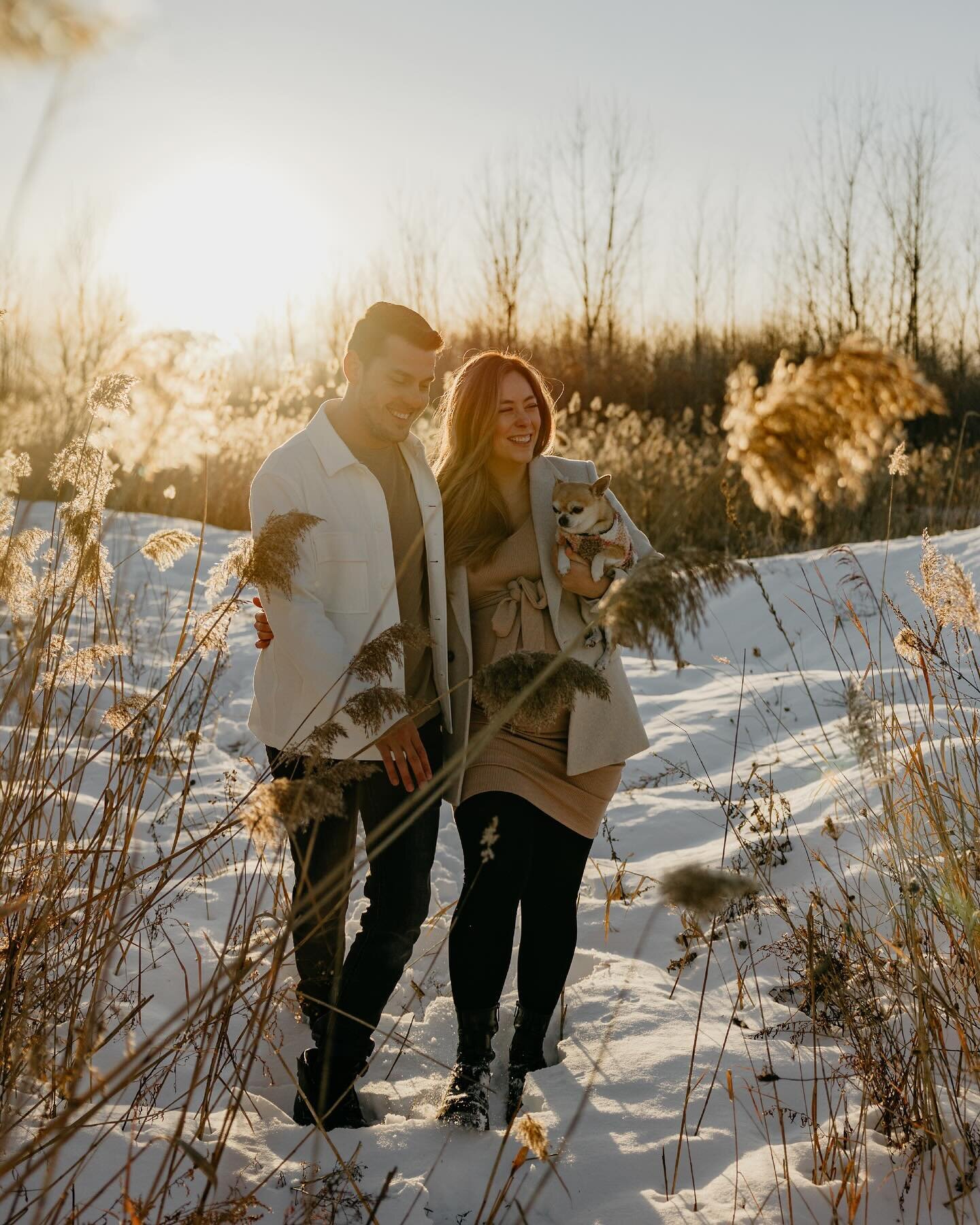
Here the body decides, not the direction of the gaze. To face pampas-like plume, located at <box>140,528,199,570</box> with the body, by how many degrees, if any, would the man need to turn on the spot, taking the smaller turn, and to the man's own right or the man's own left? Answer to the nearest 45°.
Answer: approximately 90° to the man's own right

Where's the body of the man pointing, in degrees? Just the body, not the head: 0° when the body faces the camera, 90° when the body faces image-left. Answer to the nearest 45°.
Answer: approximately 315°

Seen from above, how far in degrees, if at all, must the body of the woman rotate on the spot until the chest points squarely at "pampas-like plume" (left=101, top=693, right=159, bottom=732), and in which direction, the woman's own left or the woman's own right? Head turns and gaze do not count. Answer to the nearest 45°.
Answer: approximately 45° to the woman's own right

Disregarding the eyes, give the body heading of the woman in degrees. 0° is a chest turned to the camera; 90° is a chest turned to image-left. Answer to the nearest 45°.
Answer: approximately 0°

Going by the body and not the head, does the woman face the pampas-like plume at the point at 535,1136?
yes

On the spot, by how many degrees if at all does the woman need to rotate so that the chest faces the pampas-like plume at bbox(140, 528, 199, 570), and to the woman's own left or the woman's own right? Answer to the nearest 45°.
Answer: approximately 45° to the woman's own right

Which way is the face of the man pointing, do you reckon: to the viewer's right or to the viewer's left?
to the viewer's right
